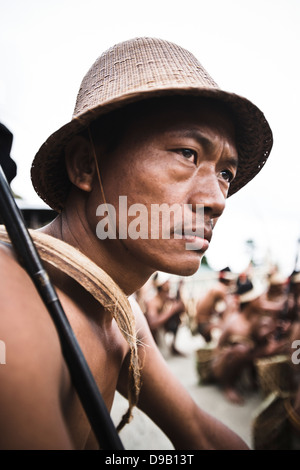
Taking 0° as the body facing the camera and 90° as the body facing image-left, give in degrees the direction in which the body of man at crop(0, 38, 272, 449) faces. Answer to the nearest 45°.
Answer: approximately 315°

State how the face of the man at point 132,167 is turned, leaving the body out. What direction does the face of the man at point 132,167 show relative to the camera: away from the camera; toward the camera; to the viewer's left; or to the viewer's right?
to the viewer's right
